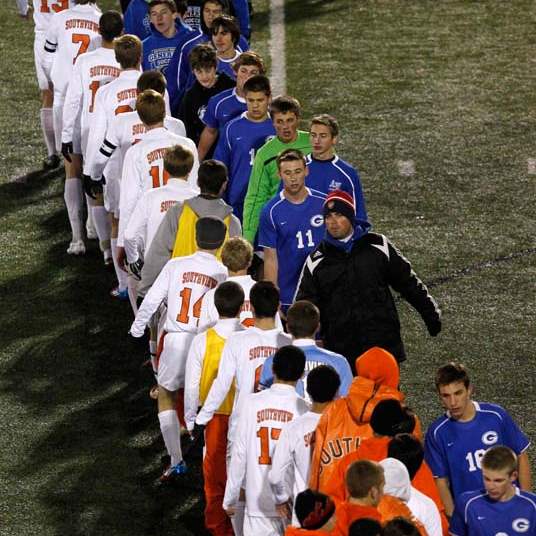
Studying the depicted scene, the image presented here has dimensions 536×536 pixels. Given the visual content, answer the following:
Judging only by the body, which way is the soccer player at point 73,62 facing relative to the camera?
away from the camera

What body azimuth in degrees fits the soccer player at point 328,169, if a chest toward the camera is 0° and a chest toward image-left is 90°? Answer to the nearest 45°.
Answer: approximately 45°

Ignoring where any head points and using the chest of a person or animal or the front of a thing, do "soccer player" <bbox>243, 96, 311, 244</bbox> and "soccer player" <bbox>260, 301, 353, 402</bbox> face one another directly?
yes

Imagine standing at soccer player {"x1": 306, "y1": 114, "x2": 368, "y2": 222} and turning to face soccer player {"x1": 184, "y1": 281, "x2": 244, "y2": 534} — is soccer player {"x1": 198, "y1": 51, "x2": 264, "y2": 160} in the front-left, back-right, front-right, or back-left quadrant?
back-right

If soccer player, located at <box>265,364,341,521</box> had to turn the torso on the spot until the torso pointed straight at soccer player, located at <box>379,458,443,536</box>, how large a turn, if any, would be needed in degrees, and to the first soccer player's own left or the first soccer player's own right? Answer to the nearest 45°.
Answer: approximately 90° to the first soccer player's own right

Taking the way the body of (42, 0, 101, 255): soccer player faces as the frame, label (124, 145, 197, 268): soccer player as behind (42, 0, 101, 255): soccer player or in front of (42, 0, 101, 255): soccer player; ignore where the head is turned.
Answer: behind

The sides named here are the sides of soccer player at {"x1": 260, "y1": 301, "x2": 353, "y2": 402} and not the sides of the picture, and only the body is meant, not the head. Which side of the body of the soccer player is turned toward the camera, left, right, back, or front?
back

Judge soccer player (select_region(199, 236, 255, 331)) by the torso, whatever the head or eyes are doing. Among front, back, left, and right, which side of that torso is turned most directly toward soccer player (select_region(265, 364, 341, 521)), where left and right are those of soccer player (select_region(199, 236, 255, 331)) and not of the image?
back

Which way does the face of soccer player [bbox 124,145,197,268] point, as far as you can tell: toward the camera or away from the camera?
away from the camera

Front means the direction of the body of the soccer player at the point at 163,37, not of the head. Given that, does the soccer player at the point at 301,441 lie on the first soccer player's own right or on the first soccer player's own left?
on the first soccer player's own left

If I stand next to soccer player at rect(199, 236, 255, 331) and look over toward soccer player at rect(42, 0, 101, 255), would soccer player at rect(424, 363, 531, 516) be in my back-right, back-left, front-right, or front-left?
back-right

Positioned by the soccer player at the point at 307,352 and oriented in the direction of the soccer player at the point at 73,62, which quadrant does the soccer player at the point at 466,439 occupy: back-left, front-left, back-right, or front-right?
back-right

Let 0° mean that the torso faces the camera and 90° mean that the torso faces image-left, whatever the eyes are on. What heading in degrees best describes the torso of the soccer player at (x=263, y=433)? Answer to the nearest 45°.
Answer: approximately 225°

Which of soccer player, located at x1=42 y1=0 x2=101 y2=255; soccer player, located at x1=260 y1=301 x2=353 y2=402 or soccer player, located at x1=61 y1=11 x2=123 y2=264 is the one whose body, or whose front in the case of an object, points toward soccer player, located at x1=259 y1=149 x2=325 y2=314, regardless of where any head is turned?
soccer player, located at x1=260 y1=301 x2=353 y2=402
